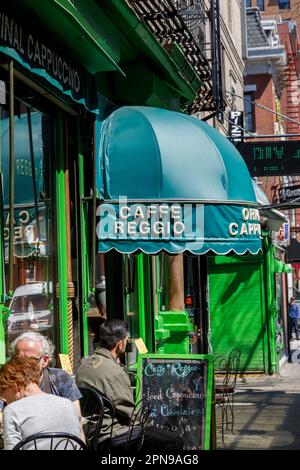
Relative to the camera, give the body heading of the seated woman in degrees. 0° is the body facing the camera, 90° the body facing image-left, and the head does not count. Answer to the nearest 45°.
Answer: approximately 135°

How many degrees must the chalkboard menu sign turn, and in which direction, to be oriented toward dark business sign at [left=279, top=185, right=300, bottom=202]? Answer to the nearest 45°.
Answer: approximately 180°

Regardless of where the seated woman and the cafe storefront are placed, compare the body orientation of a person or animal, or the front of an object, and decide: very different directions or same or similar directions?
very different directions
